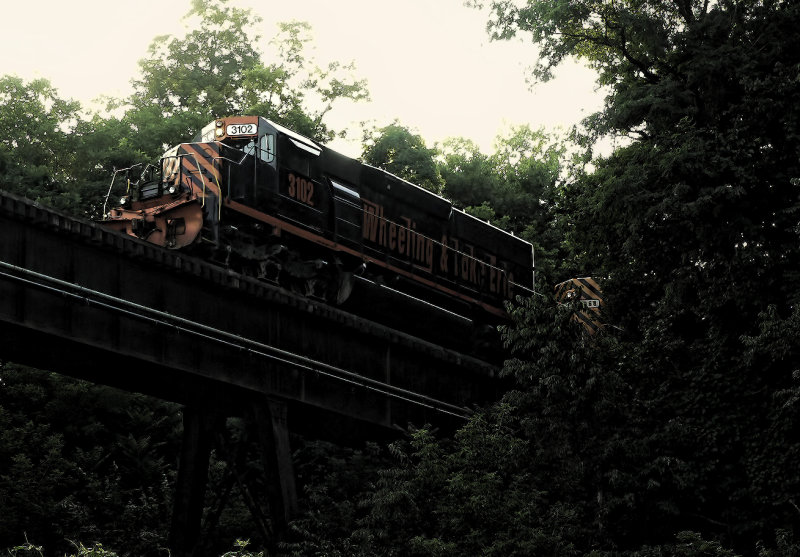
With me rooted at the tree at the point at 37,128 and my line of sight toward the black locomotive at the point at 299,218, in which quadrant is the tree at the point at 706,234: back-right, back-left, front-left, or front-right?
front-left

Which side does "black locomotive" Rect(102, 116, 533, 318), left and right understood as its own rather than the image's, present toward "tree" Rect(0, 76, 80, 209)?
right

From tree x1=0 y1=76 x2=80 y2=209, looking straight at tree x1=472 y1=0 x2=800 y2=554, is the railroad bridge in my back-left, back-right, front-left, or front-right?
front-right

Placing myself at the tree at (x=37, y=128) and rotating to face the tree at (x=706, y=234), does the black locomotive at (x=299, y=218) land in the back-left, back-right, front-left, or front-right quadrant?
front-right

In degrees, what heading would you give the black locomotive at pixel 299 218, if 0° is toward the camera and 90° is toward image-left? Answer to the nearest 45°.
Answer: approximately 45°
